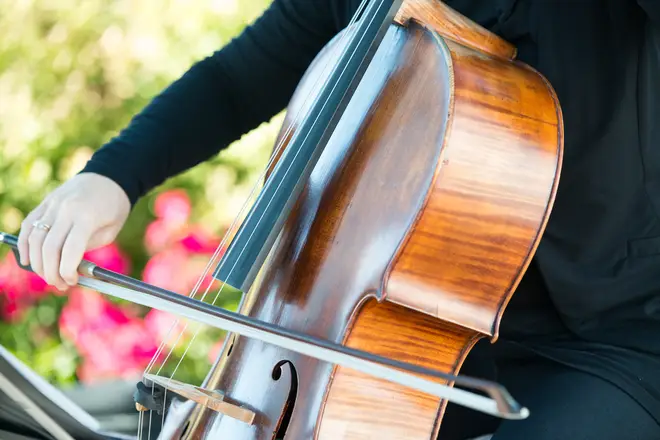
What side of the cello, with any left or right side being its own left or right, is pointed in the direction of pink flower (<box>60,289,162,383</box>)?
right

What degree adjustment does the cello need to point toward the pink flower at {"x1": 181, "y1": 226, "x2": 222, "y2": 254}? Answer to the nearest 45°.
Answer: approximately 135° to its right

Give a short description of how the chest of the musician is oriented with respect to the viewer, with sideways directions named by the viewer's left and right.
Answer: facing the viewer and to the left of the viewer

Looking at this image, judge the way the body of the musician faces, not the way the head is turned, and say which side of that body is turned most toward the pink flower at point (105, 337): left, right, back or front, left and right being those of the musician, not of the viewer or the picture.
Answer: right

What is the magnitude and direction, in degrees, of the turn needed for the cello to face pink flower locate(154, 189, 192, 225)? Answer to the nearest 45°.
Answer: approximately 135° to its right

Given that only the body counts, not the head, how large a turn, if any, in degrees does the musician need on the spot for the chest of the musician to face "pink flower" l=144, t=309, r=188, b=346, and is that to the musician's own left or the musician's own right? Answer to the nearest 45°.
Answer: approximately 90° to the musician's own right

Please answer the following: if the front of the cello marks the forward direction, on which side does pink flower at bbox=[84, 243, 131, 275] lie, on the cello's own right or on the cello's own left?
on the cello's own right
